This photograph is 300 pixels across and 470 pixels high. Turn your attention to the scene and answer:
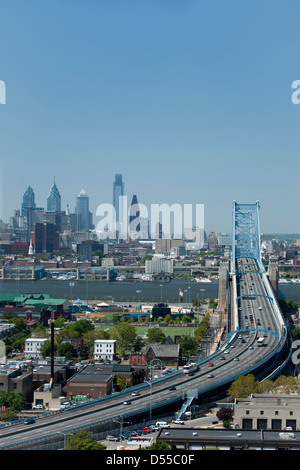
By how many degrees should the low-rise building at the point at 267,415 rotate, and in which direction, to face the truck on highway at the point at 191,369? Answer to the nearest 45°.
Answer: approximately 135° to its right

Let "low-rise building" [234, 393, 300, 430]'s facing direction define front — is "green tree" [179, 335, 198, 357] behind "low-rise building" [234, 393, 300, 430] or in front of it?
behind

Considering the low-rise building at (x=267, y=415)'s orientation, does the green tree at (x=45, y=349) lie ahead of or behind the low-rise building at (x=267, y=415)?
behind

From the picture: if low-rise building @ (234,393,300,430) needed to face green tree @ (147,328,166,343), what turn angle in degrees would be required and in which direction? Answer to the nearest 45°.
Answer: approximately 180°

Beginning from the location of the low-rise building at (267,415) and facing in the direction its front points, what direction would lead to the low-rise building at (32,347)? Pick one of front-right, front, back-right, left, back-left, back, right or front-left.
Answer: back-right

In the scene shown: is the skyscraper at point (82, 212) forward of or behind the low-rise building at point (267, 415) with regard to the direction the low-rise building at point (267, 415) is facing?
behind

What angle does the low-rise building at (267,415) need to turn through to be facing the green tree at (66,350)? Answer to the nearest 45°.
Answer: approximately 135° to its right

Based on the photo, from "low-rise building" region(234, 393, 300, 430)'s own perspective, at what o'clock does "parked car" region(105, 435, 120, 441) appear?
The parked car is roughly at 2 o'clock from the low-rise building.

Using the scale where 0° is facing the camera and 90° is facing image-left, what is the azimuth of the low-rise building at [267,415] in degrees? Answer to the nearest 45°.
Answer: approximately 0°
